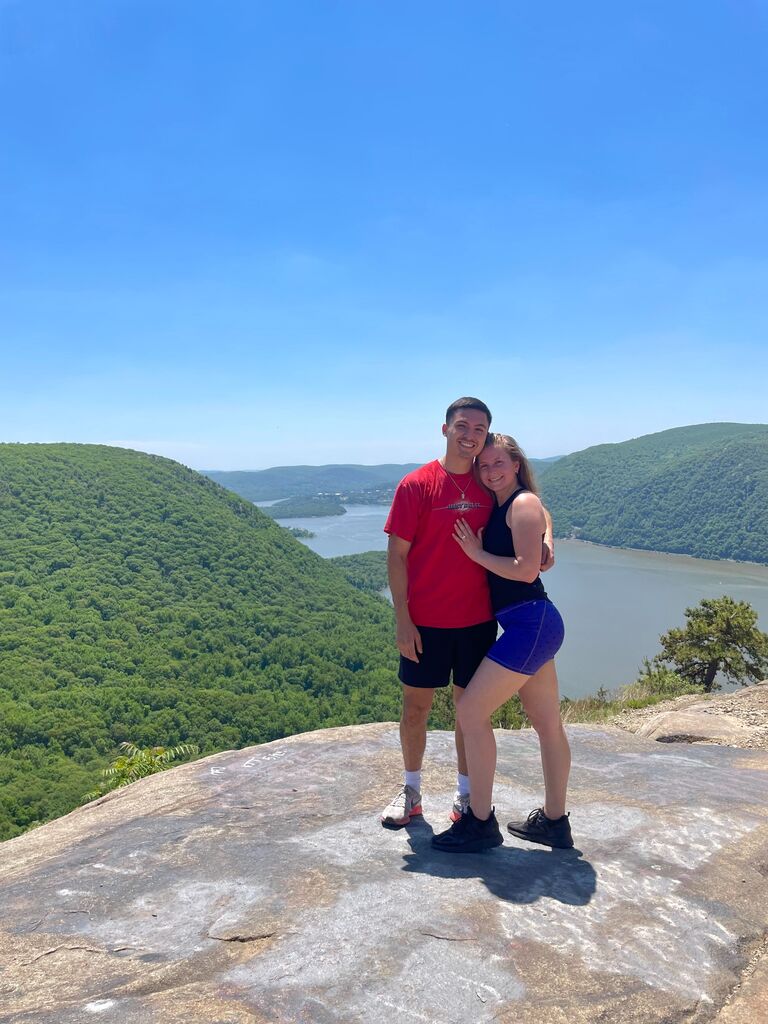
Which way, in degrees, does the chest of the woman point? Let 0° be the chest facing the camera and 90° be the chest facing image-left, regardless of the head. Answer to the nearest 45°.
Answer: approximately 90°
